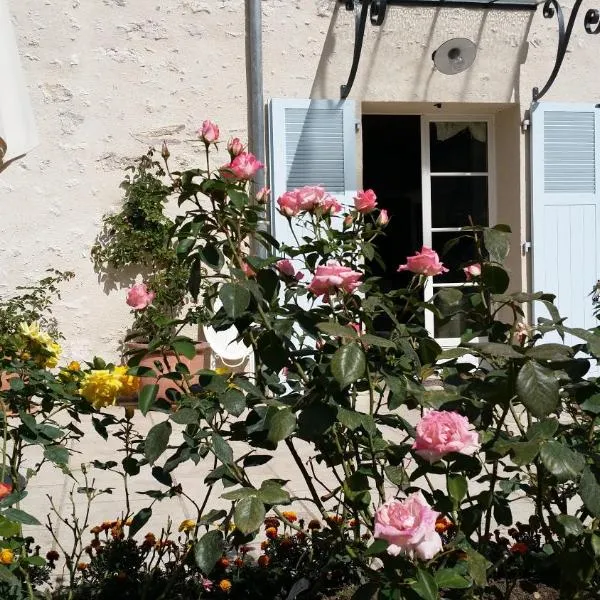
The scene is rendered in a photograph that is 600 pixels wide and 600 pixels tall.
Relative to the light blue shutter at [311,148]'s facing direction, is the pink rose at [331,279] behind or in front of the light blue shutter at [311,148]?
in front

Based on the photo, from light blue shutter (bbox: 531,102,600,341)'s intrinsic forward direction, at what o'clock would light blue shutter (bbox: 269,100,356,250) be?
light blue shutter (bbox: 269,100,356,250) is roughly at 2 o'clock from light blue shutter (bbox: 531,102,600,341).

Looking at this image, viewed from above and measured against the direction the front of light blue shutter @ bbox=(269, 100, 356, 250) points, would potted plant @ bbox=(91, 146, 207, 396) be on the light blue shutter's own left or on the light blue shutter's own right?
on the light blue shutter's own right

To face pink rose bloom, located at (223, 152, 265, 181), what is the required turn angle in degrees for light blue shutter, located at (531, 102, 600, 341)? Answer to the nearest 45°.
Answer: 0° — it already faces it

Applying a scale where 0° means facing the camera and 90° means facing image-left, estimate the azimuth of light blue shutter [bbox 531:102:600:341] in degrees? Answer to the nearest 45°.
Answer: approximately 0°

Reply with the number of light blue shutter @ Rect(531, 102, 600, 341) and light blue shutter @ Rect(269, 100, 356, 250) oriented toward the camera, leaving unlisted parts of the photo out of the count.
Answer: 2

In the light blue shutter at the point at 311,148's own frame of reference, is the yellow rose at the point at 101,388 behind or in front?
in front

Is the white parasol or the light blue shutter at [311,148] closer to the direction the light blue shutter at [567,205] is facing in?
the white parasol

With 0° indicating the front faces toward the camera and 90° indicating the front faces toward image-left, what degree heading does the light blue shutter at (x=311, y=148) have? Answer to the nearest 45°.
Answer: approximately 0°

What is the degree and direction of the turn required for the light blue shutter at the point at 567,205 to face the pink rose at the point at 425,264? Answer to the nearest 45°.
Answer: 0° — it already faces it
